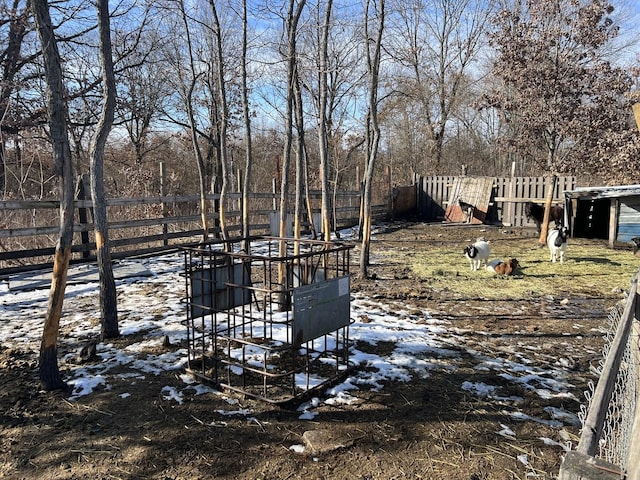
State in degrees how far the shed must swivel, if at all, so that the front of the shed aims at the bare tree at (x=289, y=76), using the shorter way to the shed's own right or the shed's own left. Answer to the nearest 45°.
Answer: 0° — it already faces it

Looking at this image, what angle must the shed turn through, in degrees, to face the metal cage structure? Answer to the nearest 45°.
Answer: approximately 45° to its left

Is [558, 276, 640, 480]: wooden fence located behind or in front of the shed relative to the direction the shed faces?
in front

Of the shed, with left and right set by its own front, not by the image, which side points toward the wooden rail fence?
front

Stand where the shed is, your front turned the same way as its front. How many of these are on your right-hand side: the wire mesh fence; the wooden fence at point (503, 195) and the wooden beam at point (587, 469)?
1

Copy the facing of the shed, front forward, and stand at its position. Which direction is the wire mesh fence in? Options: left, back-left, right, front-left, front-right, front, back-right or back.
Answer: front-left

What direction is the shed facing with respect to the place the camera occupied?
facing the viewer and to the left of the viewer
